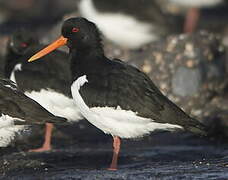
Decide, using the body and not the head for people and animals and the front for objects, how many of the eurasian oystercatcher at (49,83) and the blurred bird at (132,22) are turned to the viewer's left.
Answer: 2

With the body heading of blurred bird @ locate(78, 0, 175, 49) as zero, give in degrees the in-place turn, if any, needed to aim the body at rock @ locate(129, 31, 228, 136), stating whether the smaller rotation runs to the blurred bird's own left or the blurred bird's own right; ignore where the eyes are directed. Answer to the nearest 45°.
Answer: approximately 135° to the blurred bird's own left

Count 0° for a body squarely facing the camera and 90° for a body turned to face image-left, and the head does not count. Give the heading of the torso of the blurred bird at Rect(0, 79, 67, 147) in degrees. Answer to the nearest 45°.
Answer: approximately 90°

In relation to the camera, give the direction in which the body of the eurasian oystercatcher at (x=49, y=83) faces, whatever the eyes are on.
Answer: to the viewer's left

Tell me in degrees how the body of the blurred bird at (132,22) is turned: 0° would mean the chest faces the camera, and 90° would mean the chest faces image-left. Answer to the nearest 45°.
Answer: approximately 90°

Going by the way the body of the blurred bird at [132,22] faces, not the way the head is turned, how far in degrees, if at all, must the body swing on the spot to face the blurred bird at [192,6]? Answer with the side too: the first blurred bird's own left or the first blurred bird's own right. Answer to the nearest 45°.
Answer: approximately 135° to the first blurred bird's own right
